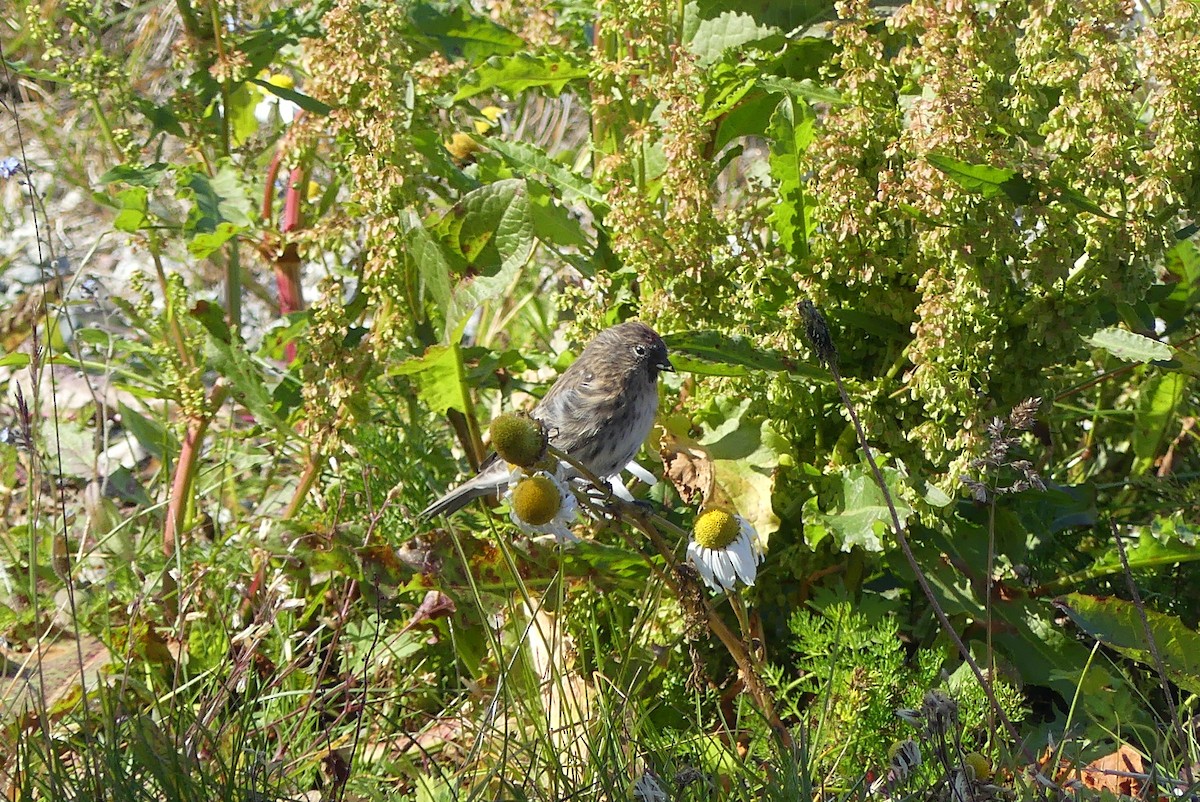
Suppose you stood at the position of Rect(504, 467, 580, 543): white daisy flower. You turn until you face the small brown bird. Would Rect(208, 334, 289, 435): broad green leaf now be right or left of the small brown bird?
left

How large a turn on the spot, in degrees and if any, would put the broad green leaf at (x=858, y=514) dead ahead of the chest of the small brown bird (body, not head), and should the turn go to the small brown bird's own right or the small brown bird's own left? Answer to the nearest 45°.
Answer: approximately 45° to the small brown bird's own left

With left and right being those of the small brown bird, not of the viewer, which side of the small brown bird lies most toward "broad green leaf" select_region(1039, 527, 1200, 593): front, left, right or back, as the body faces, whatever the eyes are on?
front

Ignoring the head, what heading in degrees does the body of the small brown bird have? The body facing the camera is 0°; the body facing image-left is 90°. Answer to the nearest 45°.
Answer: approximately 270°

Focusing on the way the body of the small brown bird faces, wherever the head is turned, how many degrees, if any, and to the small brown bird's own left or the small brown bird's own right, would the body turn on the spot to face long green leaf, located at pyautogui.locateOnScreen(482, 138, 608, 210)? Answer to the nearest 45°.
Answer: approximately 90° to the small brown bird's own left

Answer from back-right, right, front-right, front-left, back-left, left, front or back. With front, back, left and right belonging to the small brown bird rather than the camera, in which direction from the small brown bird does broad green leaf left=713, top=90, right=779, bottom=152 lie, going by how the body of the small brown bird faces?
front-left

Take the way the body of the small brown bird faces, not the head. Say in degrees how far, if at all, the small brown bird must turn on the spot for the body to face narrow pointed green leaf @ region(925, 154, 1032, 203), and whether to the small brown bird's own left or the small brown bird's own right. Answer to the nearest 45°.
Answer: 0° — it already faces it

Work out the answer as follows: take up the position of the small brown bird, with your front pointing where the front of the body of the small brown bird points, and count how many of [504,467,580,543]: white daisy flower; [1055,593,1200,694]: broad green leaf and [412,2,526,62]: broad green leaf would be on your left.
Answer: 1

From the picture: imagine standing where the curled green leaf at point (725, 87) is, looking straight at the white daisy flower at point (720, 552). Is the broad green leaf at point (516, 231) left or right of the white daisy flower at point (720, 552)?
right

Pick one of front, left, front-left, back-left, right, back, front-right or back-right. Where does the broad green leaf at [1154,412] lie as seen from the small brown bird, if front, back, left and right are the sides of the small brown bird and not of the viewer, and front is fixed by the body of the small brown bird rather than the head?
front

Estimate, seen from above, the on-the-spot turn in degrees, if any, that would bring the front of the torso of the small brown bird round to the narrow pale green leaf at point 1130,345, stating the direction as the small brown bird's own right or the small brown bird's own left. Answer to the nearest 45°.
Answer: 0° — it already faces it

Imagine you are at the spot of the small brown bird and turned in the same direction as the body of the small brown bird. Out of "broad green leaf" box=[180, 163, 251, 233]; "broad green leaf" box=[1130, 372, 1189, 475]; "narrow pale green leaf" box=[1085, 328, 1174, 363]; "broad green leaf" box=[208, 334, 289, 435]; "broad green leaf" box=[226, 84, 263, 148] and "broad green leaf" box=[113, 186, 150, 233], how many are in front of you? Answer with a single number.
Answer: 2
